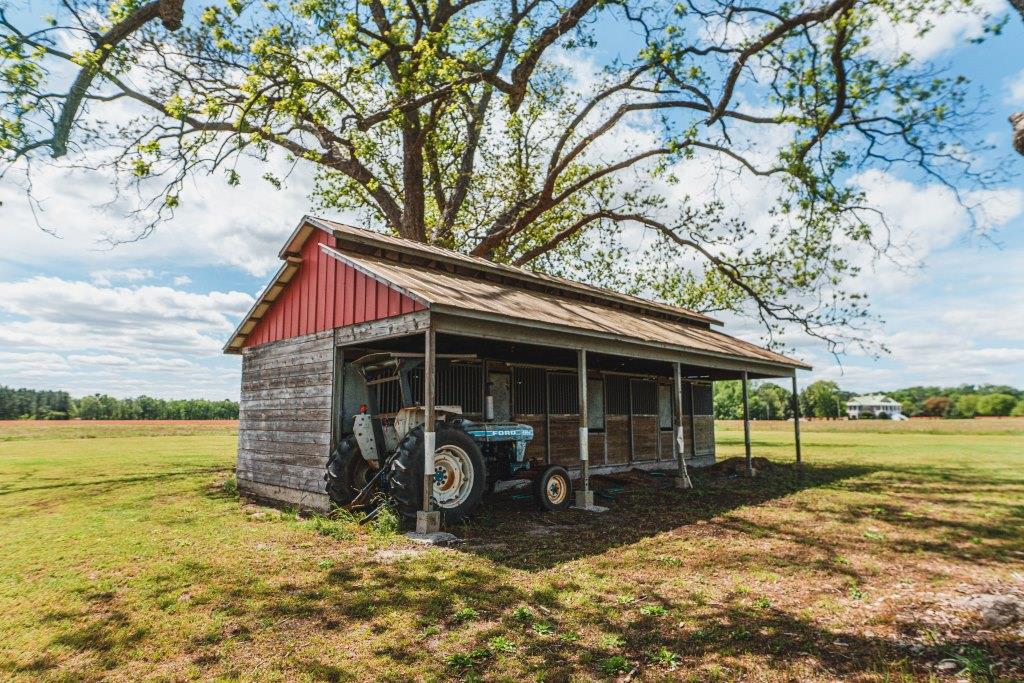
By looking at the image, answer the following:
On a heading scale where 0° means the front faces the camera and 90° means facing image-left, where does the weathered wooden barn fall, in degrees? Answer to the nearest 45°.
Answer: approximately 315°

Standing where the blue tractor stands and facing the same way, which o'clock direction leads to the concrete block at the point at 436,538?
The concrete block is roughly at 4 o'clock from the blue tractor.

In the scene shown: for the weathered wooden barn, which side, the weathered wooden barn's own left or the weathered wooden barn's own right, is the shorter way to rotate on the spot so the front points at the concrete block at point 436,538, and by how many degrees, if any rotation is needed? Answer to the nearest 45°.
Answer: approximately 45° to the weathered wooden barn's own right

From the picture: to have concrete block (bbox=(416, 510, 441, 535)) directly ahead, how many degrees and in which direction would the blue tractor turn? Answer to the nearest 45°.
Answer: approximately 135° to its right

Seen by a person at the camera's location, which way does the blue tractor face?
facing away from the viewer and to the right of the viewer
